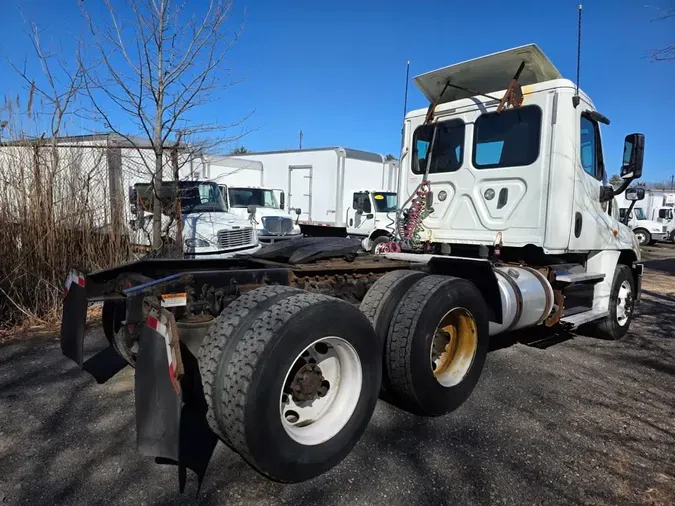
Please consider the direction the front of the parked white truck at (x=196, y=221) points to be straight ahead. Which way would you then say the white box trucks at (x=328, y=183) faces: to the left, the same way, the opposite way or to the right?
the same way

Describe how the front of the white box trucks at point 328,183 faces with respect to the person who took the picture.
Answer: facing the viewer and to the right of the viewer

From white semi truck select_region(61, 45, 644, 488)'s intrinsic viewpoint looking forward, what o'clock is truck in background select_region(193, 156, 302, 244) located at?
The truck in background is roughly at 10 o'clock from the white semi truck.

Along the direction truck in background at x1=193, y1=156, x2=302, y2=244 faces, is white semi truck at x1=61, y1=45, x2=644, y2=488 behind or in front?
in front

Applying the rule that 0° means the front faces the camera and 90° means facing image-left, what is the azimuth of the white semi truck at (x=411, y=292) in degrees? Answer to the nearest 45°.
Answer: approximately 225°

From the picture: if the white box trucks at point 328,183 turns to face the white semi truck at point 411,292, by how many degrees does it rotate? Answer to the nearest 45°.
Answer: approximately 45° to its right

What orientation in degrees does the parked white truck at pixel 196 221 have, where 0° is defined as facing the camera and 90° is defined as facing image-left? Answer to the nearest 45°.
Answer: approximately 315°

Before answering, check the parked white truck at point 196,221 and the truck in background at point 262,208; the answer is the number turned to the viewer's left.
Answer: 0

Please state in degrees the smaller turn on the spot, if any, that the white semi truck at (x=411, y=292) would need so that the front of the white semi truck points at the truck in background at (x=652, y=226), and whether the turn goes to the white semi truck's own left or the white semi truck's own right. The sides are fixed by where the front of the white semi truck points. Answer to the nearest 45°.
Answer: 0° — it already faces it

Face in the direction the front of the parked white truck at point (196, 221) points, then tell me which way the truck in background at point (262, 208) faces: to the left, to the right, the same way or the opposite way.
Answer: the same way

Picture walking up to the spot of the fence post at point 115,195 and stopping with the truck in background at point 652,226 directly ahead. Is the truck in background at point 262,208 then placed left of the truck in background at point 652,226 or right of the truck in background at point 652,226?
left
